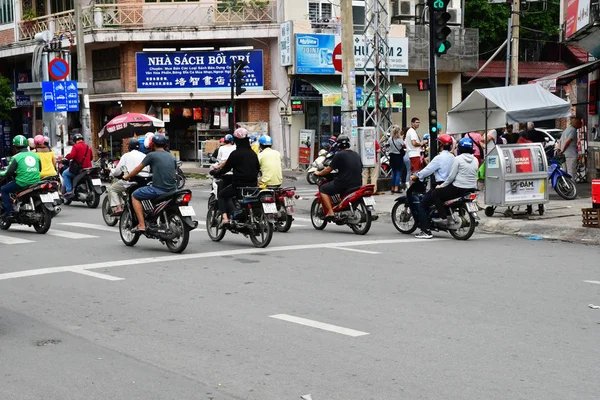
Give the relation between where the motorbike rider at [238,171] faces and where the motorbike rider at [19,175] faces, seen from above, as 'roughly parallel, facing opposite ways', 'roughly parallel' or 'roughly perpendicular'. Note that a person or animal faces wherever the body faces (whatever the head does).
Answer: roughly parallel

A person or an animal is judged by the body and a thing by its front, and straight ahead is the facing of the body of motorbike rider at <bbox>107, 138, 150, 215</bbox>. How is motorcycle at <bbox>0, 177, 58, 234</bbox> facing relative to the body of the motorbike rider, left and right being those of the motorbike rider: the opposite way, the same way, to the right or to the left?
the same way

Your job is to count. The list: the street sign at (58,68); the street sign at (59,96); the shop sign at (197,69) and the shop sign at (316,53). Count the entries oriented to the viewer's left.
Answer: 0

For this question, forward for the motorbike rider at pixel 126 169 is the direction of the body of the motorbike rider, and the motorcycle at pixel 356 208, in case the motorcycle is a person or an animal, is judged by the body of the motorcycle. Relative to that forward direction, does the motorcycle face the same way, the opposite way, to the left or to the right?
the same way

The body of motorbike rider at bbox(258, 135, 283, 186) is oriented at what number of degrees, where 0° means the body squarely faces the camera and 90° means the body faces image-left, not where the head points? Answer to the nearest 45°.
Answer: approximately 135°

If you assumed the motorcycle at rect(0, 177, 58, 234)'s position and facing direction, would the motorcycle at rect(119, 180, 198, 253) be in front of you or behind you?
behind

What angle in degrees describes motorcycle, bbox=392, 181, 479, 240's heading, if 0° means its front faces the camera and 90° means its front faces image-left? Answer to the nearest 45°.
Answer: approximately 135°

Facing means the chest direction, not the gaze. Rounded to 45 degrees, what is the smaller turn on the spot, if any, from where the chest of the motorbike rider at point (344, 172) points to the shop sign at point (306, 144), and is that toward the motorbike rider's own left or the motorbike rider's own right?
approximately 45° to the motorbike rider's own right

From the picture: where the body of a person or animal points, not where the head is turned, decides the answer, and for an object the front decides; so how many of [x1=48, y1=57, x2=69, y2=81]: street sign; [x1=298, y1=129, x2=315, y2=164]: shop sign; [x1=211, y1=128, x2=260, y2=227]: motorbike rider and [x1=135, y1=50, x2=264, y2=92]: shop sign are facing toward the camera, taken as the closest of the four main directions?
3

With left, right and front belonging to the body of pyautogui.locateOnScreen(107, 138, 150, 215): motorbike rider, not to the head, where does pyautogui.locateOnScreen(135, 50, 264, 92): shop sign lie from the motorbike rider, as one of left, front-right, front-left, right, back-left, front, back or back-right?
front-right

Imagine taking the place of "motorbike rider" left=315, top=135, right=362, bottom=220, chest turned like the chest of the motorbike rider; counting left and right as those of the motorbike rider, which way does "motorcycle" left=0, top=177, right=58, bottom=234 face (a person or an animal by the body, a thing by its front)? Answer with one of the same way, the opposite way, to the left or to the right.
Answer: the same way

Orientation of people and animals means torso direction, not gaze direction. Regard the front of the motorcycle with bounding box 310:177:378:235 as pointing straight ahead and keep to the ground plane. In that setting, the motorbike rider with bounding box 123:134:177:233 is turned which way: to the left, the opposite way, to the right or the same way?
the same way

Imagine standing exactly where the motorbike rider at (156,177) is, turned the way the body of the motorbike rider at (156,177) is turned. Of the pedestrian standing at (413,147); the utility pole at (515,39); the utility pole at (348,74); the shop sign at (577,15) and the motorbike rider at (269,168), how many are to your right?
5

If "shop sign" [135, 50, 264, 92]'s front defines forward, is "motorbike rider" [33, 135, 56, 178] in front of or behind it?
in front

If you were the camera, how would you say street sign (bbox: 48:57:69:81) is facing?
facing the viewer

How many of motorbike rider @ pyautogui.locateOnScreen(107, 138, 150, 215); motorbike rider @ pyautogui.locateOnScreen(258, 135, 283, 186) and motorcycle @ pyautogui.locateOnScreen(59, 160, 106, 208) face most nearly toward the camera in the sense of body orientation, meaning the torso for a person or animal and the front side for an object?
0

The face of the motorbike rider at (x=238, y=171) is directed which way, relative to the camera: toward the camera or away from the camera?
away from the camera

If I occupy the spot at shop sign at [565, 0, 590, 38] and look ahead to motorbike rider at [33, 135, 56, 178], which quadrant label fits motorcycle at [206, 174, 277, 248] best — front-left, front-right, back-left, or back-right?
front-left
